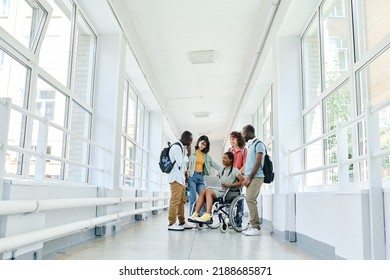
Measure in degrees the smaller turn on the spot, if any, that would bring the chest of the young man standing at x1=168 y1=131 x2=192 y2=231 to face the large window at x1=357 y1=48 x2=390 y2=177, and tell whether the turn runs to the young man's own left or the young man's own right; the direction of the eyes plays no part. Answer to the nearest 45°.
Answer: approximately 45° to the young man's own right

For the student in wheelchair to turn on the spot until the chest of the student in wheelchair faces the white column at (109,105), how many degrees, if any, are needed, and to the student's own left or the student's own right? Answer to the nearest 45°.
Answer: approximately 45° to the student's own right

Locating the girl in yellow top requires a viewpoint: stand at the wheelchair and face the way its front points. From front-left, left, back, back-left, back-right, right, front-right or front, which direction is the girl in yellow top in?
right

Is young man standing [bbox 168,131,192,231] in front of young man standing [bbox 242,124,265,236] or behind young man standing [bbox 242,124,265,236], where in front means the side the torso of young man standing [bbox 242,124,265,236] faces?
in front

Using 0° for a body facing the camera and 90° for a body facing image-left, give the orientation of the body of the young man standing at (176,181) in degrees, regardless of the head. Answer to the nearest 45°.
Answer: approximately 270°

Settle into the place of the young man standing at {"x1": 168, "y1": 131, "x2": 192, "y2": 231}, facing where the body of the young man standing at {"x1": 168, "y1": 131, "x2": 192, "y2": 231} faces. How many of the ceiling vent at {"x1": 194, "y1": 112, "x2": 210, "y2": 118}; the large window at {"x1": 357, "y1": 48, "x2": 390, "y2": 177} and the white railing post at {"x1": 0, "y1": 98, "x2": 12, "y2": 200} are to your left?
1

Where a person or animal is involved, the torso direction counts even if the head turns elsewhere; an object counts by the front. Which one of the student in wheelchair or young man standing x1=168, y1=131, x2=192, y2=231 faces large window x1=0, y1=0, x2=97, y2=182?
the student in wheelchair

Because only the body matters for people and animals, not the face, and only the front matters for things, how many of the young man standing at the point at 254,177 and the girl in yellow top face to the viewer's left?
1

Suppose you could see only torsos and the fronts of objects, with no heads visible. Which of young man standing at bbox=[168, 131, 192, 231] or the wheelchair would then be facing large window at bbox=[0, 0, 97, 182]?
the wheelchair

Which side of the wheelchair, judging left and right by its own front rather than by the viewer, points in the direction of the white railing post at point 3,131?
front

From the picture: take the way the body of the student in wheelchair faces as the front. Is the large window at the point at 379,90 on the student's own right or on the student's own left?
on the student's own left

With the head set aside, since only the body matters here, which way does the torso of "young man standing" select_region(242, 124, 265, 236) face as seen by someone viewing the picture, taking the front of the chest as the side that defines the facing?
to the viewer's left

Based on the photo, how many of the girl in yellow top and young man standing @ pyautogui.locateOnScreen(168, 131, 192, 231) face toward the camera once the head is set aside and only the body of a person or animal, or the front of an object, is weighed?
1
